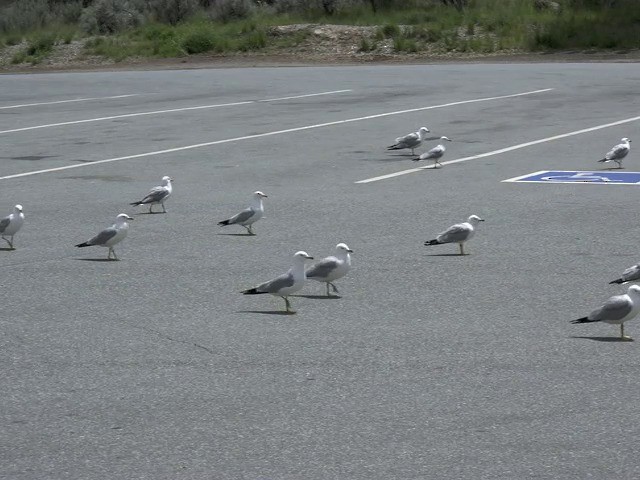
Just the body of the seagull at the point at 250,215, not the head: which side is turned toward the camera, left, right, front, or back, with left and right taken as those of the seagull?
right

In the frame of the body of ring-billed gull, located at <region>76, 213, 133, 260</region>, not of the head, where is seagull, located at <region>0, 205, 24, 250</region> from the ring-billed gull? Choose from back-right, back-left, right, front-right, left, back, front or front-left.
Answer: back-left

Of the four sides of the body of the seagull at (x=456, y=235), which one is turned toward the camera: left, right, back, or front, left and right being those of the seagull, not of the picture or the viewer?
right

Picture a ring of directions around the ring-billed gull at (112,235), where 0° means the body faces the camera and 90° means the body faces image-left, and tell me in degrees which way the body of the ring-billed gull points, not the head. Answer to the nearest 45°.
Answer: approximately 270°

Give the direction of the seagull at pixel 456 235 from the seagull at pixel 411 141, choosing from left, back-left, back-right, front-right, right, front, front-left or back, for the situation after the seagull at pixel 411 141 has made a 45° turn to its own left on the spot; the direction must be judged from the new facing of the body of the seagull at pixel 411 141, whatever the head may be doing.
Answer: back-right

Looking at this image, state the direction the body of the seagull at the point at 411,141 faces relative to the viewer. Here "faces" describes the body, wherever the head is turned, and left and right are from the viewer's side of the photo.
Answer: facing to the right of the viewer

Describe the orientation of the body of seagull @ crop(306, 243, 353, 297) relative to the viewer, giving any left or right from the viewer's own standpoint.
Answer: facing to the right of the viewer

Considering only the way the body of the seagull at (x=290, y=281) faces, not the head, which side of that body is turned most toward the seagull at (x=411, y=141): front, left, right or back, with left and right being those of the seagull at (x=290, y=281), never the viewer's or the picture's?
left

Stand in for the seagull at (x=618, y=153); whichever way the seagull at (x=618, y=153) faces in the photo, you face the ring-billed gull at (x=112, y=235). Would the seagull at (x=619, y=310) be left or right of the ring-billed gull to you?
left

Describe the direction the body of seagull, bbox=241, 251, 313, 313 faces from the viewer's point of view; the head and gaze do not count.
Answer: to the viewer's right

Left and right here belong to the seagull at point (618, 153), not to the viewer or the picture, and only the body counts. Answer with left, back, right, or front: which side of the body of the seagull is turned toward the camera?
right

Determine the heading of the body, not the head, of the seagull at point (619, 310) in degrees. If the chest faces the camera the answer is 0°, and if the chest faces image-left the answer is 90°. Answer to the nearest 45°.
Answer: approximately 270°
